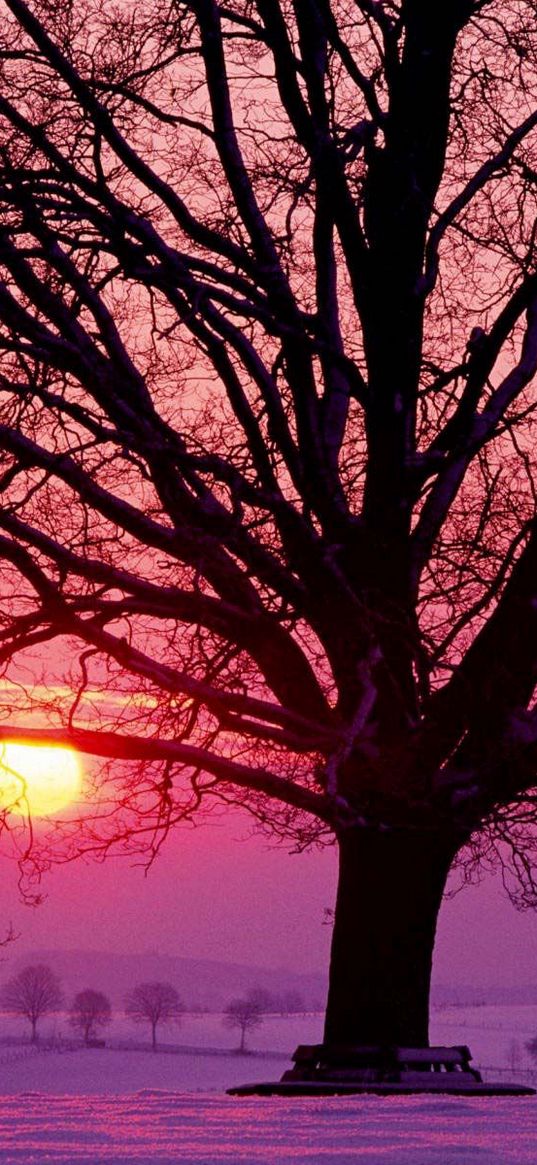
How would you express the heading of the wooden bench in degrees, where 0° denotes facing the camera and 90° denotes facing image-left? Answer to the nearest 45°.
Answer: approximately 0°
